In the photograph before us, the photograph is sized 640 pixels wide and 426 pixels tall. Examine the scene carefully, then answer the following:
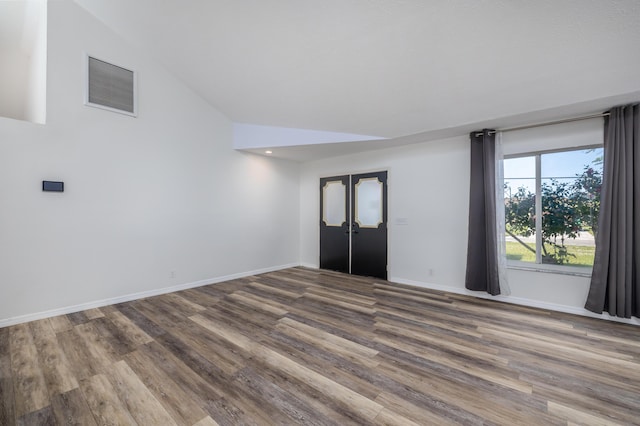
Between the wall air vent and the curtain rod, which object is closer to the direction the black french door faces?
the wall air vent

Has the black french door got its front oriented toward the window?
no

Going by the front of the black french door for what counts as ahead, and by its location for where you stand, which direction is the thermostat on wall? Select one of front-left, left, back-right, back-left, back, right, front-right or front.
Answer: front

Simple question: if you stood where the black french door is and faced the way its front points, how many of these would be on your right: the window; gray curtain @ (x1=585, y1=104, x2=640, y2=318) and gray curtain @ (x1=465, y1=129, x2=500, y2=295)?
0

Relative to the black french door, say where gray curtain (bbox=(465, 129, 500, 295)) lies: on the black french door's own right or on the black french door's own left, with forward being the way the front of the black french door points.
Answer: on the black french door's own left

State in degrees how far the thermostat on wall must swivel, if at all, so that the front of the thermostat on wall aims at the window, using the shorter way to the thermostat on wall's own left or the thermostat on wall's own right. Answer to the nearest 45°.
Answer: approximately 45° to the thermostat on wall's own left

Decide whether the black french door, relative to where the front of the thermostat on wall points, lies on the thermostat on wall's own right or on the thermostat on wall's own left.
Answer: on the thermostat on wall's own left

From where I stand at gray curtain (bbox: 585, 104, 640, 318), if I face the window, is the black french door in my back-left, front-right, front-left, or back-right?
front-left

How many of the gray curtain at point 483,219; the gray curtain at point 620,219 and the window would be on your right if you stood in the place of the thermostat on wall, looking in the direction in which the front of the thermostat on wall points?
0

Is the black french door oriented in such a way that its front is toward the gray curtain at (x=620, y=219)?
no

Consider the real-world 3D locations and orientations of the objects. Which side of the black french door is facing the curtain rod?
left

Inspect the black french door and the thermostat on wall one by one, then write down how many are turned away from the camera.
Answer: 0

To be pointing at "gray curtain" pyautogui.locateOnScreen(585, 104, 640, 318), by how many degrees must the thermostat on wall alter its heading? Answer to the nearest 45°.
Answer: approximately 45° to its left

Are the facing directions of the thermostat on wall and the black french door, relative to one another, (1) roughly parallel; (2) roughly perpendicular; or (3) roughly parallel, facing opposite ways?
roughly perpendicular
